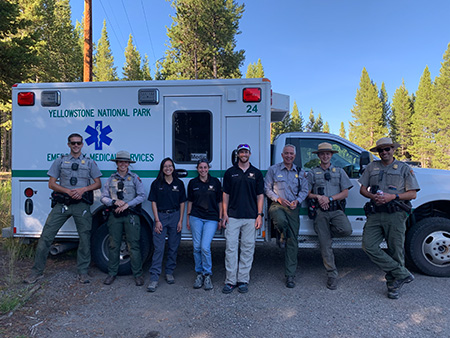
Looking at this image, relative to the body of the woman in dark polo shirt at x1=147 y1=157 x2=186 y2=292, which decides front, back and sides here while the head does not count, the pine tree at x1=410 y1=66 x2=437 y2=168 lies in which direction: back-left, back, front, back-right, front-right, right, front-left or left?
back-left

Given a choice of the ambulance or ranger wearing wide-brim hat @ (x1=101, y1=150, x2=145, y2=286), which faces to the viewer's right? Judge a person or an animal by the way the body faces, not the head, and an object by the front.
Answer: the ambulance

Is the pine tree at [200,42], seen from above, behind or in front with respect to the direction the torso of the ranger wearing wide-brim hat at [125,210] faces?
behind

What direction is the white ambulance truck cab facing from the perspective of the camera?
to the viewer's right

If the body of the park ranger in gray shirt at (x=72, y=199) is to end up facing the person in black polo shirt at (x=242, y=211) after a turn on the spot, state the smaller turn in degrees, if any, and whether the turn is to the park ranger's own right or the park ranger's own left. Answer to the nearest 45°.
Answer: approximately 45° to the park ranger's own left

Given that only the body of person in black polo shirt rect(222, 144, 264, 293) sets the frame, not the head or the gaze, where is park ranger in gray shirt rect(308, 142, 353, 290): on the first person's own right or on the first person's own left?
on the first person's own left

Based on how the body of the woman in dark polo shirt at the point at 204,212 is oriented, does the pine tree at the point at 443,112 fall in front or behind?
behind

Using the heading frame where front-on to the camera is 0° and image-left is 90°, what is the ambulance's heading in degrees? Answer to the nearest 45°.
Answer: approximately 270°

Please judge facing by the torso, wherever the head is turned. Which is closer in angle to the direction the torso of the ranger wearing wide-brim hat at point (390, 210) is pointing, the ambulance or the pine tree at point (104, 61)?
the ambulance
